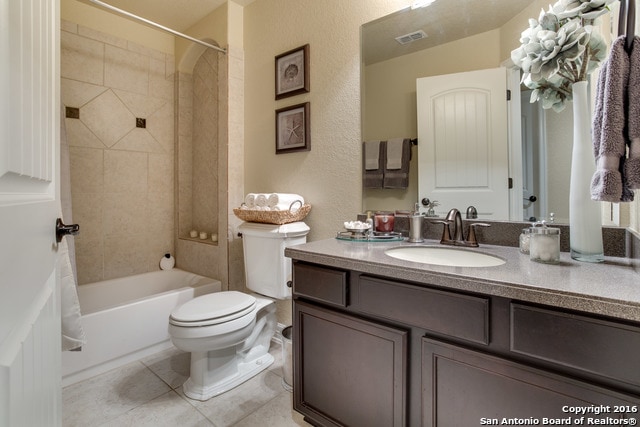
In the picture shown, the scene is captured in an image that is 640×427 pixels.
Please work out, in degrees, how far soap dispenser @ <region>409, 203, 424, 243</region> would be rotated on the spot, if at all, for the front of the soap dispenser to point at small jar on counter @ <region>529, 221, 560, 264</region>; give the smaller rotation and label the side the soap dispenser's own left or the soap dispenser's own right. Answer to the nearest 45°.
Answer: approximately 90° to the soap dispenser's own left

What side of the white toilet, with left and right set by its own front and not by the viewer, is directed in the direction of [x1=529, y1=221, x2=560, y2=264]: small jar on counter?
left

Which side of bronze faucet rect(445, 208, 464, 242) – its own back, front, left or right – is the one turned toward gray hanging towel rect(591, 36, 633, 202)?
left

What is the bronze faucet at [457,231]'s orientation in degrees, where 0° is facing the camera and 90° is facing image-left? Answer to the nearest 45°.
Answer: approximately 45°

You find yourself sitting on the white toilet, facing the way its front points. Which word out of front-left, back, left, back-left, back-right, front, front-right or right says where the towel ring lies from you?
left

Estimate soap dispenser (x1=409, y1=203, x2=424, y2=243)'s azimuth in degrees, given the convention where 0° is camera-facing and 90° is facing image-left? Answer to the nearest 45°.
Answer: approximately 45°

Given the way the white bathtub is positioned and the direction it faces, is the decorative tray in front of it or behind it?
in front

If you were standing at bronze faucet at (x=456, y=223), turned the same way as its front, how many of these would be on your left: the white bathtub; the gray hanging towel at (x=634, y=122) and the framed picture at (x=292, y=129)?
1
